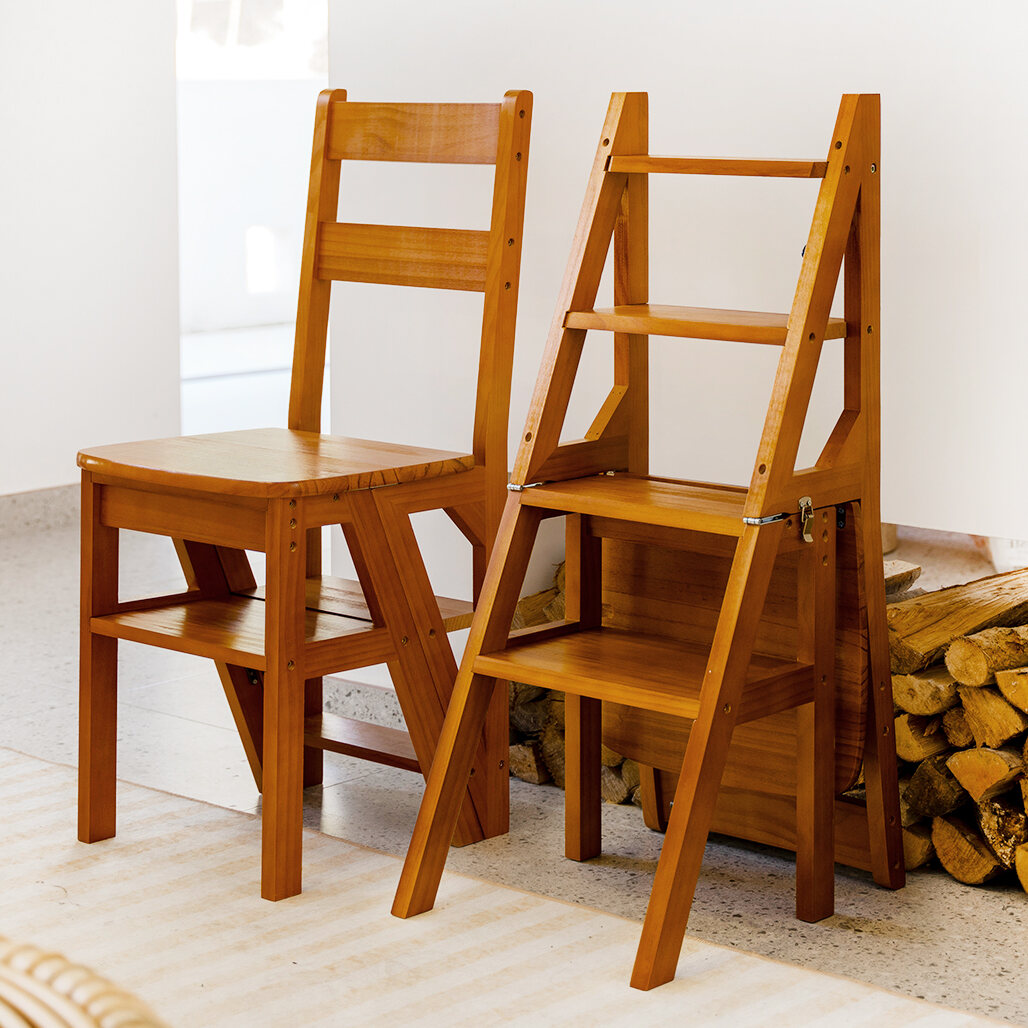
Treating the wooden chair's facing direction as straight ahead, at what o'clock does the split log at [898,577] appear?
The split log is roughly at 7 o'clock from the wooden chair.

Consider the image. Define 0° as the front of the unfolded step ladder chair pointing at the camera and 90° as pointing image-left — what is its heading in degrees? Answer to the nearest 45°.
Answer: approximately 45°

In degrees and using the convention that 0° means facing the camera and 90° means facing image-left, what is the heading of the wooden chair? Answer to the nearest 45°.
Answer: approximately 45°

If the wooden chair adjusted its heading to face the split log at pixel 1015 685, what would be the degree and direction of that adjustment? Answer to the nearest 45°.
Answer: approximately 135° to its left

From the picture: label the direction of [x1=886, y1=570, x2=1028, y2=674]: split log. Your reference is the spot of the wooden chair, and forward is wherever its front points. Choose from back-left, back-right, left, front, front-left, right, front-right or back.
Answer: back-left

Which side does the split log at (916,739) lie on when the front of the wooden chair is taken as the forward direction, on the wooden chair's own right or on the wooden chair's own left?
on the wooden chair's own left

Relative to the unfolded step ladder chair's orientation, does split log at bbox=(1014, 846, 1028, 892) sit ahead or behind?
behind

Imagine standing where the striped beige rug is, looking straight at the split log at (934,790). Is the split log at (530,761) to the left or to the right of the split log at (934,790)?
left

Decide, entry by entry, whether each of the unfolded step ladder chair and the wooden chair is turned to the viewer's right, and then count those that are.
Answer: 0

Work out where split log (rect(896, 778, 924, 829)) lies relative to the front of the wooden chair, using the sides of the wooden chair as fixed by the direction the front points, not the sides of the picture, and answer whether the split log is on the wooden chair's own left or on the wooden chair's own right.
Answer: on the wooden chair's own left
